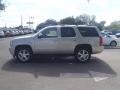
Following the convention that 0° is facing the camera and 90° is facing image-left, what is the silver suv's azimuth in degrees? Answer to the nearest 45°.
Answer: approximately 90°
